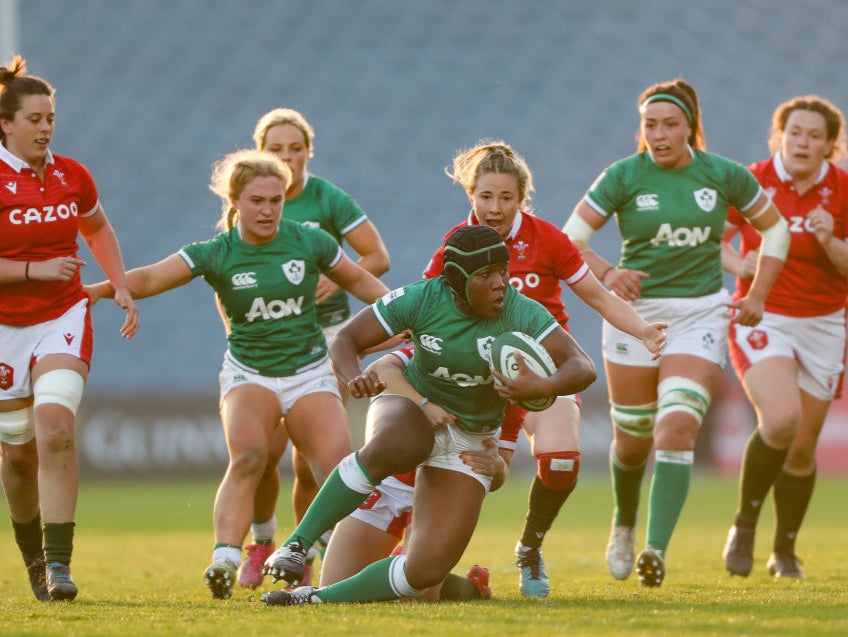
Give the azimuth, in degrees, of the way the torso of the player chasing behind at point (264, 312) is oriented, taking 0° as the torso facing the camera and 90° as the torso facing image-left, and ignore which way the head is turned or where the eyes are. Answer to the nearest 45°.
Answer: approximately 0°
